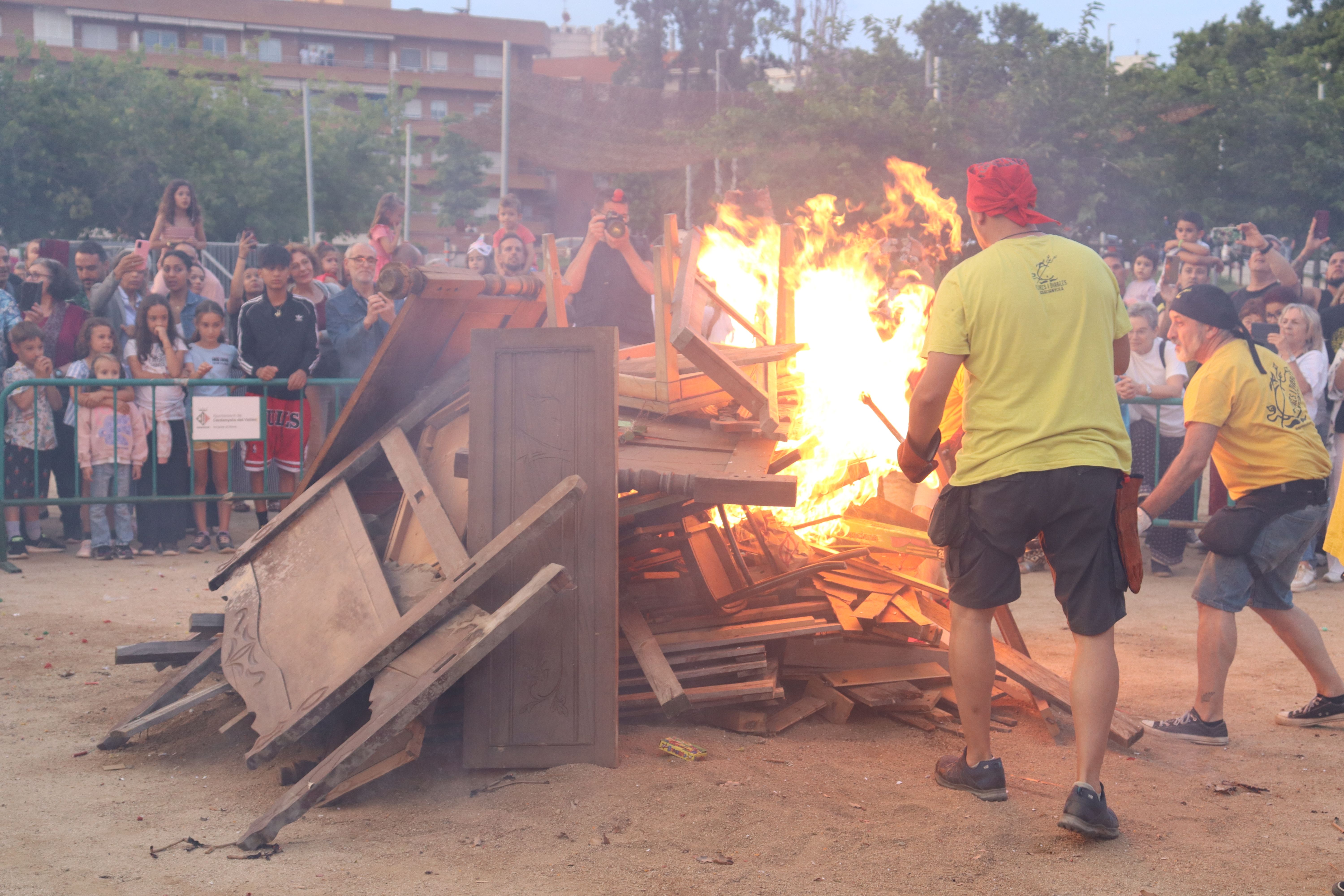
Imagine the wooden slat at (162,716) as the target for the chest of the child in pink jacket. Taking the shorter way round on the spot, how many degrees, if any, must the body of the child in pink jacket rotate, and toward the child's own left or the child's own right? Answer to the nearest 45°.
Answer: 0° — they already face it

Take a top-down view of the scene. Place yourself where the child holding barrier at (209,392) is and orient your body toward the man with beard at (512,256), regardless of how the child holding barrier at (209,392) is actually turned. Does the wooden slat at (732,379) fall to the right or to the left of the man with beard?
right

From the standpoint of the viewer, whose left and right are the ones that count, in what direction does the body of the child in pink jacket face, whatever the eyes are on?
facing the viewer

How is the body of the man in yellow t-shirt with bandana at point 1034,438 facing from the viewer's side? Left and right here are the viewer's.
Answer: facing away from the viewer and to the left of the viewer

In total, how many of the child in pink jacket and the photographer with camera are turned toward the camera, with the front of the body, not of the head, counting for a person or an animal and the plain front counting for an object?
2

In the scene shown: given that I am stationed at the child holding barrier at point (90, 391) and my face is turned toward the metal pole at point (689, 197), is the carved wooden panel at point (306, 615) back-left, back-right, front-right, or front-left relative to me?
back-right

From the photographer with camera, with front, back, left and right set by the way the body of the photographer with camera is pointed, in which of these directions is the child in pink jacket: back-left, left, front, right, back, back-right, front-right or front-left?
right

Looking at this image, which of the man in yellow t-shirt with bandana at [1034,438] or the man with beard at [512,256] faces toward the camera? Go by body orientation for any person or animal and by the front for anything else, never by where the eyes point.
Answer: the man with beard

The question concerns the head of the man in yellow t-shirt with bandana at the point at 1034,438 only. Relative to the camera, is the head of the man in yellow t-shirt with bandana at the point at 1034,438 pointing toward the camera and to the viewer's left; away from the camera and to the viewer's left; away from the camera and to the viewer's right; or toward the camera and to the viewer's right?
away from the camera and to the viewer's left

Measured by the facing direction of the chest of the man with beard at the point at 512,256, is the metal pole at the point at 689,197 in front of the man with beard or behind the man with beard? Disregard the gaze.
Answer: behind

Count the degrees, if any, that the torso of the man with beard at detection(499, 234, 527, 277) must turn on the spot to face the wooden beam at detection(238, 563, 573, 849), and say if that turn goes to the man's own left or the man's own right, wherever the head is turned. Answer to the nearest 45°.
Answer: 0° — they already face it

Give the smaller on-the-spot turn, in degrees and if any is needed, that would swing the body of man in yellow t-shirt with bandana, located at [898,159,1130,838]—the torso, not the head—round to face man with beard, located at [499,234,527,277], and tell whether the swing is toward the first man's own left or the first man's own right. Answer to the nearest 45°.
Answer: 0° — they already face them

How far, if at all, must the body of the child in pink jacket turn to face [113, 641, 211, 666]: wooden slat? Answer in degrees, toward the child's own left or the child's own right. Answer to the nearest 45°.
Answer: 0° — they already face it

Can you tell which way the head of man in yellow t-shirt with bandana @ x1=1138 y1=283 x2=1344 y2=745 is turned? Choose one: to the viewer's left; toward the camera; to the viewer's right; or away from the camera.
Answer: to the viewer's left

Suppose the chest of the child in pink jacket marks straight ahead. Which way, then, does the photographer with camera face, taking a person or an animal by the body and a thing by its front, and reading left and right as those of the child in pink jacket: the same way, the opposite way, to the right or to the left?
the same way

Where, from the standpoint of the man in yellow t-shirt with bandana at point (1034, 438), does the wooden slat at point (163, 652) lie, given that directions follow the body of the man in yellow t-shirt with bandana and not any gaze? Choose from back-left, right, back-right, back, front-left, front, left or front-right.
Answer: front-left

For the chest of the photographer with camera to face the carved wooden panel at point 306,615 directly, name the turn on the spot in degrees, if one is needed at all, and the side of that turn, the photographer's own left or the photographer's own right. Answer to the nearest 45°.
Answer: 0° — they already face it

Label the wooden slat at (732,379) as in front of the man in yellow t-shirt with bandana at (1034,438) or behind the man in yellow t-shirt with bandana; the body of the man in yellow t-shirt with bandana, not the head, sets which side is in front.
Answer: in front

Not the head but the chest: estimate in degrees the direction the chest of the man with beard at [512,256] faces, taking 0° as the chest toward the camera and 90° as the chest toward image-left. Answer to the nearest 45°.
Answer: approximately 0°

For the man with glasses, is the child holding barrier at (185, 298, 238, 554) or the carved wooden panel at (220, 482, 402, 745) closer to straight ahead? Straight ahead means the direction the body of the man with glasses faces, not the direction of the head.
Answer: the carved wooden panel
